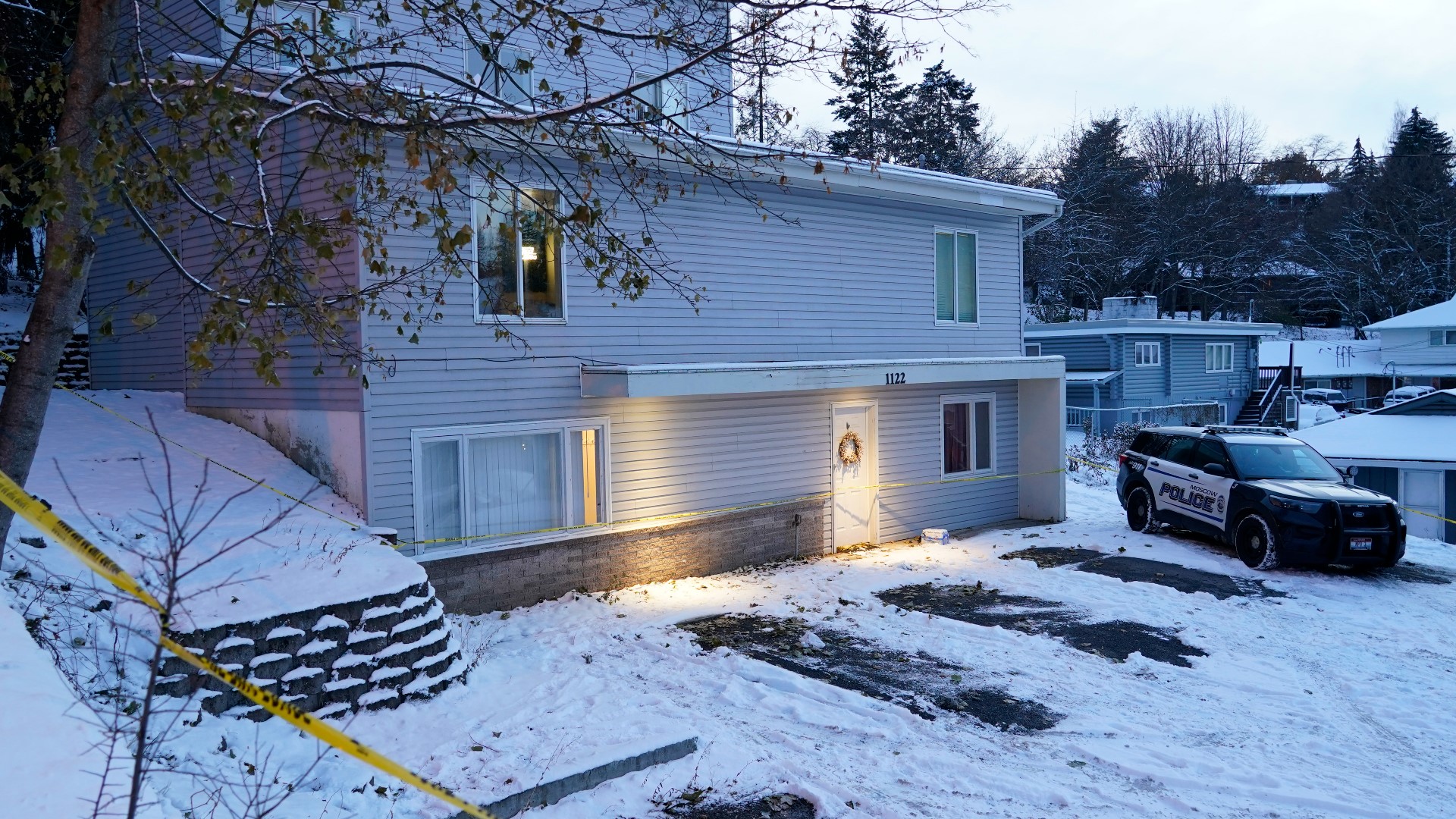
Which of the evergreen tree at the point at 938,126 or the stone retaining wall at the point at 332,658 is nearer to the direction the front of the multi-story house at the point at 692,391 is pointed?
the stone retaining wall

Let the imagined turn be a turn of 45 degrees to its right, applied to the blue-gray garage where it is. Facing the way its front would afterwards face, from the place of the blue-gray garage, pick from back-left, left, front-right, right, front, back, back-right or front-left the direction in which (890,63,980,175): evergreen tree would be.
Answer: right

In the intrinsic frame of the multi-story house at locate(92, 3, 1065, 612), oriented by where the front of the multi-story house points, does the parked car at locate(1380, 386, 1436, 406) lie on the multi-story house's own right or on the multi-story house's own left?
on the multi-story house's own left

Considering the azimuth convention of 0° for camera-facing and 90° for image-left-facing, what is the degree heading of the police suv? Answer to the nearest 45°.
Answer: approximately 315°

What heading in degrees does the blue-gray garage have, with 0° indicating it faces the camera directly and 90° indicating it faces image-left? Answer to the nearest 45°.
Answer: approximately 0°

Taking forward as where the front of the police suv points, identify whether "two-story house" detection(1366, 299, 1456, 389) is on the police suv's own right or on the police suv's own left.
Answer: on the police suv's own left

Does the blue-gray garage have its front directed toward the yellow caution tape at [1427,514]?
yes

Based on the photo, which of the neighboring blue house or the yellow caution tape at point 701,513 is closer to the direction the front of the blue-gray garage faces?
the yellow caution tape

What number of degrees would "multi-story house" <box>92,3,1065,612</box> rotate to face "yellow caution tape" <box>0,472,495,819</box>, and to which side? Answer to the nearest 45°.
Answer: approximately 45° to its right

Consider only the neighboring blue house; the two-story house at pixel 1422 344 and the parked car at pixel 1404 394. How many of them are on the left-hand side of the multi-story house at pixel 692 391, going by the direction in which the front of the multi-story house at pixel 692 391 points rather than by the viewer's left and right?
3

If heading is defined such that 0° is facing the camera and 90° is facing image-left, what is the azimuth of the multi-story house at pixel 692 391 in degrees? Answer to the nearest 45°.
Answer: approximately 315°

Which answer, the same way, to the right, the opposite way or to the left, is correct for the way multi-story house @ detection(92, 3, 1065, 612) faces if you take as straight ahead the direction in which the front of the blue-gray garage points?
to the left

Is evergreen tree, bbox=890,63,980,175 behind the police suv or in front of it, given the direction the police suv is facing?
behind
